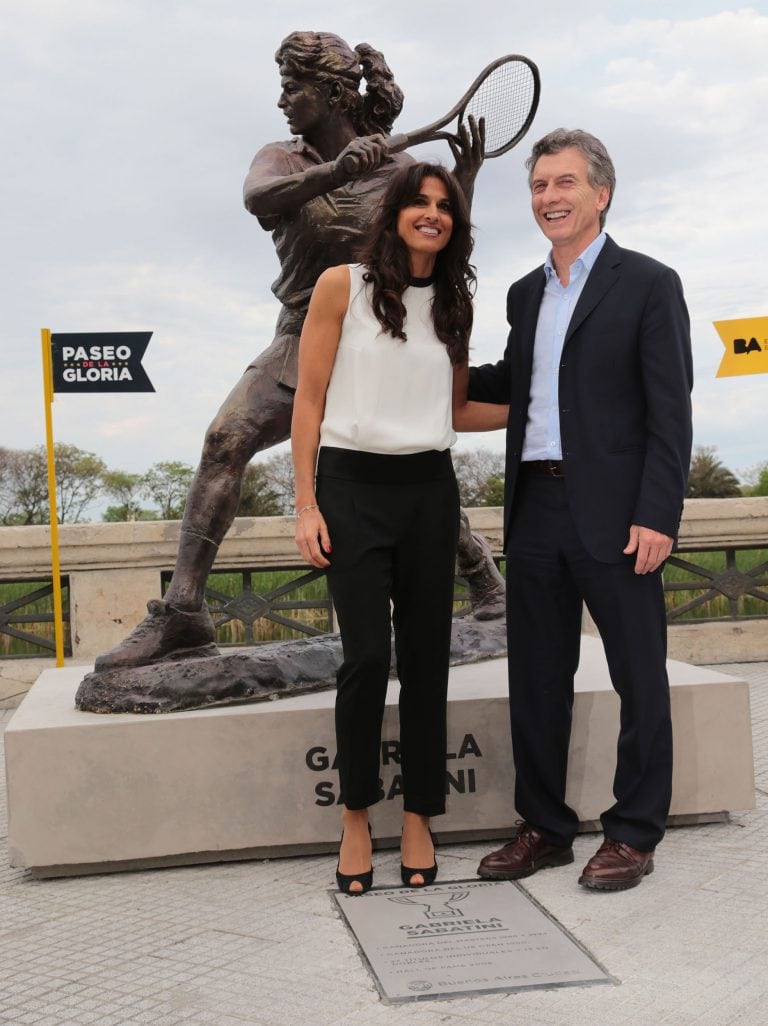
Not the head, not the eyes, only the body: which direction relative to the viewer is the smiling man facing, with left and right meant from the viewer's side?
facing the viewer and to the left of the viewer

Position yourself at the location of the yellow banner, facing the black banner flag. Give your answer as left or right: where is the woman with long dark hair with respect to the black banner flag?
left

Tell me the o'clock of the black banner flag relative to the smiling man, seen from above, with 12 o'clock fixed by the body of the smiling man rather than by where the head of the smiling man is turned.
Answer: The black banner flag is roughly at 3 o'clock from the smiling man.

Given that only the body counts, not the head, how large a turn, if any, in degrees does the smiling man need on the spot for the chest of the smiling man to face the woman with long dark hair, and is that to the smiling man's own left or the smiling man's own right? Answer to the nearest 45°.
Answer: approximately 45° to the smiling man's own right
